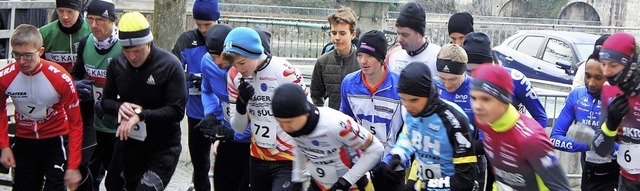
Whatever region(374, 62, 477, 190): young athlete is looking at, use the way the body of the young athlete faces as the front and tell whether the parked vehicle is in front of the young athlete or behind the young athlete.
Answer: behind

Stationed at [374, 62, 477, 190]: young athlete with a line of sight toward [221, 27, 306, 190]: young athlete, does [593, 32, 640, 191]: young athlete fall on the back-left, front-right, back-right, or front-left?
back-right

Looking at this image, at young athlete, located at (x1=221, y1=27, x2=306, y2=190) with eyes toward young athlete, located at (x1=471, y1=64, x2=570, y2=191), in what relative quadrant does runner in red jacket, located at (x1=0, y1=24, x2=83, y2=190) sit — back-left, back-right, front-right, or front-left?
back-right

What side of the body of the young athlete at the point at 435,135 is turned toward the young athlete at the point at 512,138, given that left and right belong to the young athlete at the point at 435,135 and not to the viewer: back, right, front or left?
left

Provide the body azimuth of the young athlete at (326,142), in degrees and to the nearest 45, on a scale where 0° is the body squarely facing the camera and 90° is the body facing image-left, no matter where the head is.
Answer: approximately 45°

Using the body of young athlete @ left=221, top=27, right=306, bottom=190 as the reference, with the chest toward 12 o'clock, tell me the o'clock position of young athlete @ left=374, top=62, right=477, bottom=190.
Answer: young athlete @ left=374, top=62, right=477, bottom=190 is roughly at 9 o'clock from young athlete @ left=221, top=27, right=306, bottom=190.

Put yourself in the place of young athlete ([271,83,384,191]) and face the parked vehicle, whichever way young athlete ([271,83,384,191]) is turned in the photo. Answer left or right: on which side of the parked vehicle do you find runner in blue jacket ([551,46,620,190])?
right

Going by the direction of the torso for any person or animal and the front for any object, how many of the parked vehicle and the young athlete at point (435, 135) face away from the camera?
0

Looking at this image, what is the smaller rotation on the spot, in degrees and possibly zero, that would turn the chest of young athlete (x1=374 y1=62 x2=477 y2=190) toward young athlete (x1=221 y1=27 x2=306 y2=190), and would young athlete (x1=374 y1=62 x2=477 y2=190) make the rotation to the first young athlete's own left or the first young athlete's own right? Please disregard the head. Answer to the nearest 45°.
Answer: approximately 90° to the first young athlete's own right

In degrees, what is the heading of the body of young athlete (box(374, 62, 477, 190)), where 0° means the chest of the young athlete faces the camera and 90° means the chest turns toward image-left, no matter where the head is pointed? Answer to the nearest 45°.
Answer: approximately 45°
